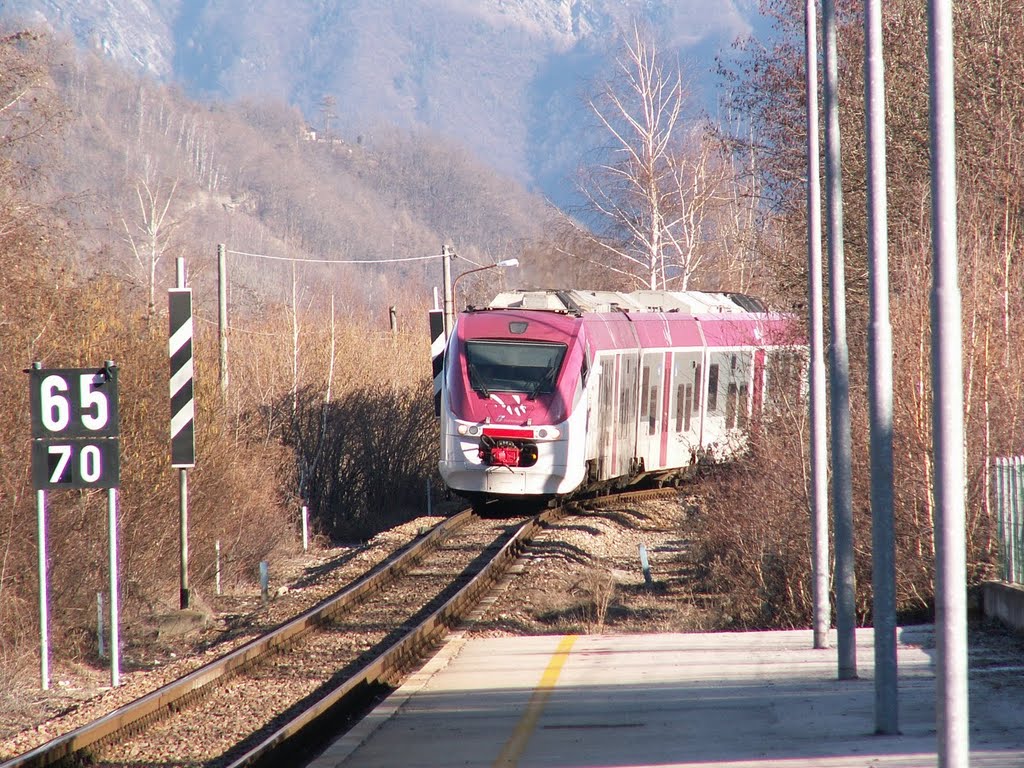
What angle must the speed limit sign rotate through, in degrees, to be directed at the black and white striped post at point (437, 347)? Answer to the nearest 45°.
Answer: approximately 135° to its left

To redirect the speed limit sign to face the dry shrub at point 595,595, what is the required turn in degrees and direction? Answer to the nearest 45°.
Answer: approximately 135° to its left

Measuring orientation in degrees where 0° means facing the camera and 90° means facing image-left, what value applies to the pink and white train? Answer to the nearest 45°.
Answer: approximately 45°

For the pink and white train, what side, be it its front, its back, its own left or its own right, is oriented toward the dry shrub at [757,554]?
front

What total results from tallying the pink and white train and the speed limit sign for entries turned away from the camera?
0

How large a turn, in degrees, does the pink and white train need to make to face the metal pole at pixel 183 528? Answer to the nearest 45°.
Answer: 0° — it already faces it

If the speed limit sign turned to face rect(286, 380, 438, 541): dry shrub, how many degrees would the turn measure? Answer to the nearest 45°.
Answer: approximately 180°

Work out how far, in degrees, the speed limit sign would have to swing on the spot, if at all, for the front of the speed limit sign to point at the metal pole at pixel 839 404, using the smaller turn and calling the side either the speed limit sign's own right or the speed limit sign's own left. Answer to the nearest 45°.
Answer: approximately 45° to the speed limit sign's own left

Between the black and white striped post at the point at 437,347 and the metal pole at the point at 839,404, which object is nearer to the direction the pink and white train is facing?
the metal pole

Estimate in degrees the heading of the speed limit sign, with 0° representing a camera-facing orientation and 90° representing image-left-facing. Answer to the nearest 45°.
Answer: approximately 0°

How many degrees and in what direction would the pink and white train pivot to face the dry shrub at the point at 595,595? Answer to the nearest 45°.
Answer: approximately 45° to its left
